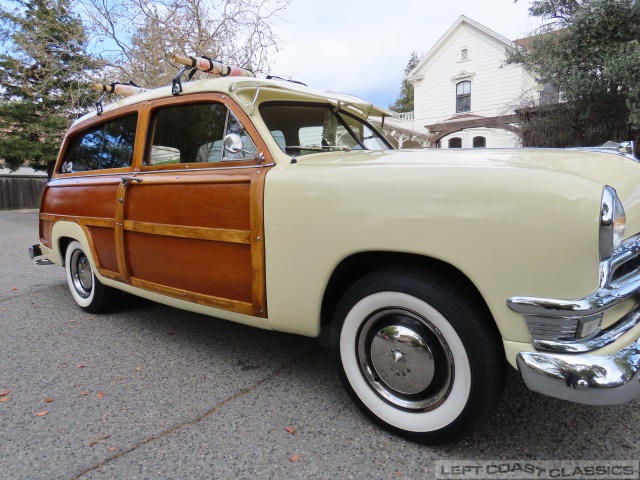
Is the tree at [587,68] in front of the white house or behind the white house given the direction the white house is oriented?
in front

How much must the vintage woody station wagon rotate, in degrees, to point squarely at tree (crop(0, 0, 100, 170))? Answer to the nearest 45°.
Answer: approximately 180°

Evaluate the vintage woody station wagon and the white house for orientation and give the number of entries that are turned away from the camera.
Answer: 0

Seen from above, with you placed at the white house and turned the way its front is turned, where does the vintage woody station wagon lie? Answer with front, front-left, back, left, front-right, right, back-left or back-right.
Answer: front

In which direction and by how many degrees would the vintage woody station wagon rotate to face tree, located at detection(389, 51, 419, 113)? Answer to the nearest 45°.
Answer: approximately 135° to its left

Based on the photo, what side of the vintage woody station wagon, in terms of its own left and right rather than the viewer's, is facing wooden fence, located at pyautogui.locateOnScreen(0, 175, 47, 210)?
back

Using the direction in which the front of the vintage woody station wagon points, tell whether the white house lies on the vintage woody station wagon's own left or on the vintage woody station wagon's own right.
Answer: on the vintage woody station wagon's own left

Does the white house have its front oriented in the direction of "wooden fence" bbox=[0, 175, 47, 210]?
no

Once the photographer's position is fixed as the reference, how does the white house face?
facing the viewer

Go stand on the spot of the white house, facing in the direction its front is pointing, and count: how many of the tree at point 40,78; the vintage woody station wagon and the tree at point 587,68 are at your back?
0

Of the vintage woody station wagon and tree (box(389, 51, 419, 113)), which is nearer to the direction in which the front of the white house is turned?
the vintage woody station wagon
